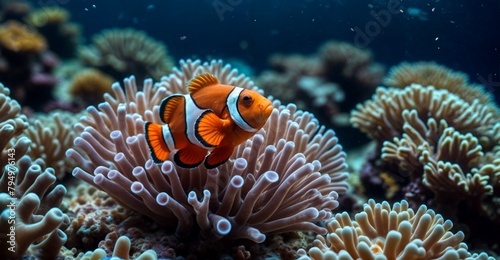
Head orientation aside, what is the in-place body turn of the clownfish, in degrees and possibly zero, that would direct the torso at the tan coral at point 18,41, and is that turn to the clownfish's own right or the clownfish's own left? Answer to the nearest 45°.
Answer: approximately 135° to the clownfish's own left

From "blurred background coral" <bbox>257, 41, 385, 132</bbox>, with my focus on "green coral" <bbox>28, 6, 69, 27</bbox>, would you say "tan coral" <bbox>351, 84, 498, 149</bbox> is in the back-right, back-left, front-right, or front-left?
back-left

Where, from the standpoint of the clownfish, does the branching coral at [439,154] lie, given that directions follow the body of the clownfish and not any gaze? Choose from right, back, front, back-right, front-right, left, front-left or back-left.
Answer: front-left

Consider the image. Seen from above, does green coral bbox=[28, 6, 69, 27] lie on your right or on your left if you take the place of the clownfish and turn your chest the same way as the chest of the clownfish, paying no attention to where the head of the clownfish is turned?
on your left

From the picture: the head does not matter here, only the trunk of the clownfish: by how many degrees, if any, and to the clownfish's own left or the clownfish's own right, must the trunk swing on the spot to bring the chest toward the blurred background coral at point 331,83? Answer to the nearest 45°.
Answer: approximately 90° to the clownfish's own left

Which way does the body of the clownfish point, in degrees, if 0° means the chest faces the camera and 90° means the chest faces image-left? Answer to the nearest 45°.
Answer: approximately 270°
